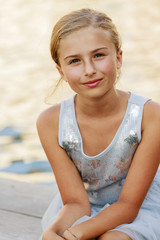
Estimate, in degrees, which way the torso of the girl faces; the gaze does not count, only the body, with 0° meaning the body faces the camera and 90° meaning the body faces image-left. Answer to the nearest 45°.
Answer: approximately 0°
